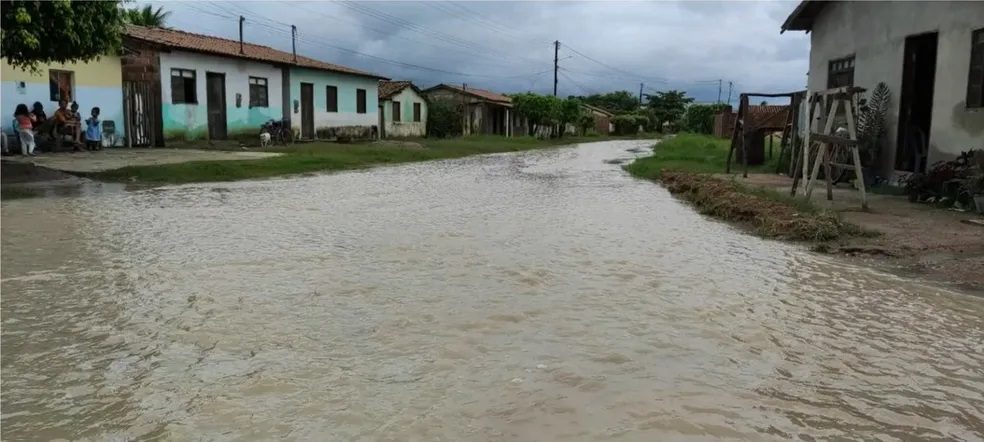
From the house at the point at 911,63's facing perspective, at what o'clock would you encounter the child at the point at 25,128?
The child is roughly at 1 o'clock from the house.

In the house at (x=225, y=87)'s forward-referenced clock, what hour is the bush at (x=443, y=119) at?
The bush is roughly at 9 o'clock from the house.

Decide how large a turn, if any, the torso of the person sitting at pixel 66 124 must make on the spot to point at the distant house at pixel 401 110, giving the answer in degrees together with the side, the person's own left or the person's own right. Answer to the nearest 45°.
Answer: approximately 90° to the person's own left

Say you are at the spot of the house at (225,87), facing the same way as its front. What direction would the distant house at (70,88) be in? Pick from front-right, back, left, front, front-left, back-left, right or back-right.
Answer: right

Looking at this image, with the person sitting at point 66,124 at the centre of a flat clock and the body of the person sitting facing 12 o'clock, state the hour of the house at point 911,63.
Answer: The house is roughly at 12 o'clock from the person sitting.

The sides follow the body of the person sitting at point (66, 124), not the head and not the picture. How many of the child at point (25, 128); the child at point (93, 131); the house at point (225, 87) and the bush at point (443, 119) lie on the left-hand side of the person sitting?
3

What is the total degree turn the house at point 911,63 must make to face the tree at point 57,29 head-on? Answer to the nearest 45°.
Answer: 0° — it already faces it

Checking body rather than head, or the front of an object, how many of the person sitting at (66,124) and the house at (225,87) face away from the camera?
0

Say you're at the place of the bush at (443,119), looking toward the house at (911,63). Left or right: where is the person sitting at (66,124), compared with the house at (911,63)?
right

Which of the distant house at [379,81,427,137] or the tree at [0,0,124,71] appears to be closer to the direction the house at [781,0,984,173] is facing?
the tree

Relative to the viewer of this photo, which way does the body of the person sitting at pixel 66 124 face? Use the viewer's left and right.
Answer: facing the viewer and to the right of the viewer

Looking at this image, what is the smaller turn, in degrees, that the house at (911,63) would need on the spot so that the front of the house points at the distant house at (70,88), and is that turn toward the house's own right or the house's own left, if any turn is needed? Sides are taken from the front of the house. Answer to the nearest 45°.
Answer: approximately 45° to the house's own right
